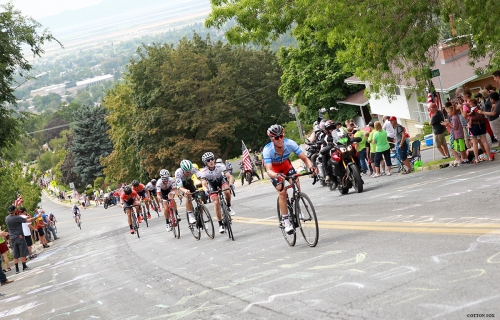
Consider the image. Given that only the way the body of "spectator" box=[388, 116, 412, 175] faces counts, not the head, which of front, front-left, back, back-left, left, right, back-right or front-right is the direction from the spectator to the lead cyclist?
left

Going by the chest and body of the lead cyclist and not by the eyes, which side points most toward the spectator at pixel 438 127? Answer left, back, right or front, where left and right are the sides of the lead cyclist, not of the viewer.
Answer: left

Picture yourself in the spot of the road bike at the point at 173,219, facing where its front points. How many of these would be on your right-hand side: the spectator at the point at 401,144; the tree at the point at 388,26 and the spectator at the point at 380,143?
0

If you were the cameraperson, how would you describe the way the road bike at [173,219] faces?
facing the viewer and to the right of the viewer

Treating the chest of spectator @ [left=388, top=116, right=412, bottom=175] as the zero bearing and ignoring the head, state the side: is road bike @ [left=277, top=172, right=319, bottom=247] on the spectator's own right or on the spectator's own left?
on the spectator's own left

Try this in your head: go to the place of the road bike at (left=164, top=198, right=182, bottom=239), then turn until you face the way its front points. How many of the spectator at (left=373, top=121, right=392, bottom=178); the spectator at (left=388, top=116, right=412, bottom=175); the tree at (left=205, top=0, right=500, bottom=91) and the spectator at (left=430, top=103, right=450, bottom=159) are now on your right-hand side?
0

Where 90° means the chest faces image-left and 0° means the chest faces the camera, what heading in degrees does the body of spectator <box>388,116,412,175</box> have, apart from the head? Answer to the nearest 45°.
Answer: approximately 90°

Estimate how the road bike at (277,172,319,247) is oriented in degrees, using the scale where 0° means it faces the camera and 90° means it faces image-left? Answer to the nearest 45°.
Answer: approximately 315°

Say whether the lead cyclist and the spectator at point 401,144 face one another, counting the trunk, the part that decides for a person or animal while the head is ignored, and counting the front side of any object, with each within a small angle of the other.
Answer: no

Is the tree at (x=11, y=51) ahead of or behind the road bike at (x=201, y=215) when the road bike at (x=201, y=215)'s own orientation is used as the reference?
behind

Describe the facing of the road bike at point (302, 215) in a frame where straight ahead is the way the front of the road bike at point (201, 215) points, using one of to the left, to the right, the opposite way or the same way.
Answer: the same way

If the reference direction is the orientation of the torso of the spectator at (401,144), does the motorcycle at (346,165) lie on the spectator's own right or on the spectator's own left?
on the spectator's own left

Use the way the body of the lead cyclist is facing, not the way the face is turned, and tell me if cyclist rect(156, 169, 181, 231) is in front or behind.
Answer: behind

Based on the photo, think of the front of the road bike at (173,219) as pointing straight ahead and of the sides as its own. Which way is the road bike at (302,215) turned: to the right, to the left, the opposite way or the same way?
the same way

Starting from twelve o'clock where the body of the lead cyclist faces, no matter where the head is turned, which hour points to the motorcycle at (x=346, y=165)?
The motorcycle is roughly at 8 o'clock from the lead cyclist.

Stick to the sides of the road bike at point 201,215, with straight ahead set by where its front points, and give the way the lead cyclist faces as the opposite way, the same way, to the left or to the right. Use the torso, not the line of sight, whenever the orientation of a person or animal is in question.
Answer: the same way

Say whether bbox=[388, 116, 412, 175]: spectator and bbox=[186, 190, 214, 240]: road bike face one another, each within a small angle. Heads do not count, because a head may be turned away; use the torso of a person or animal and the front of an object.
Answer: no
